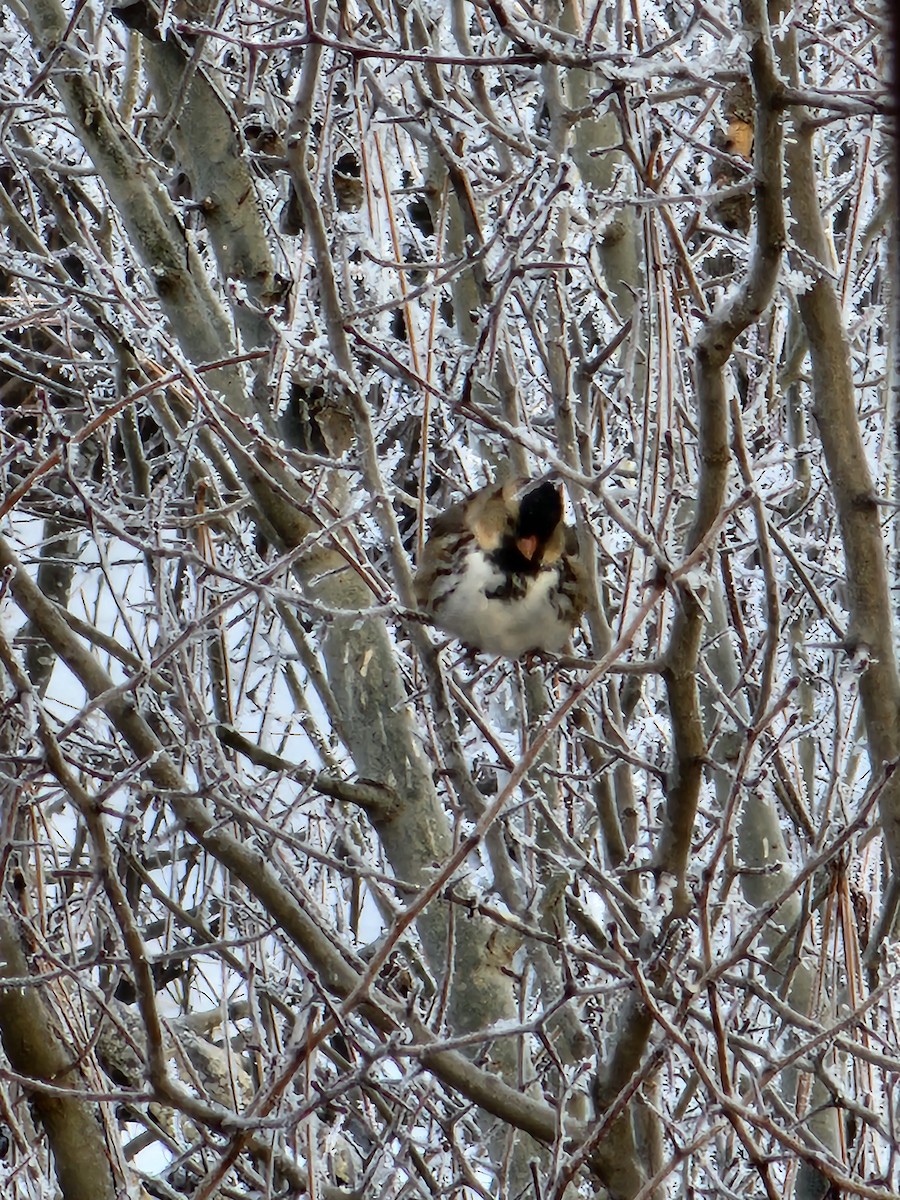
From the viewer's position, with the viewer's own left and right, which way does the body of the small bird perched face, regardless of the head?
facing the viewer
